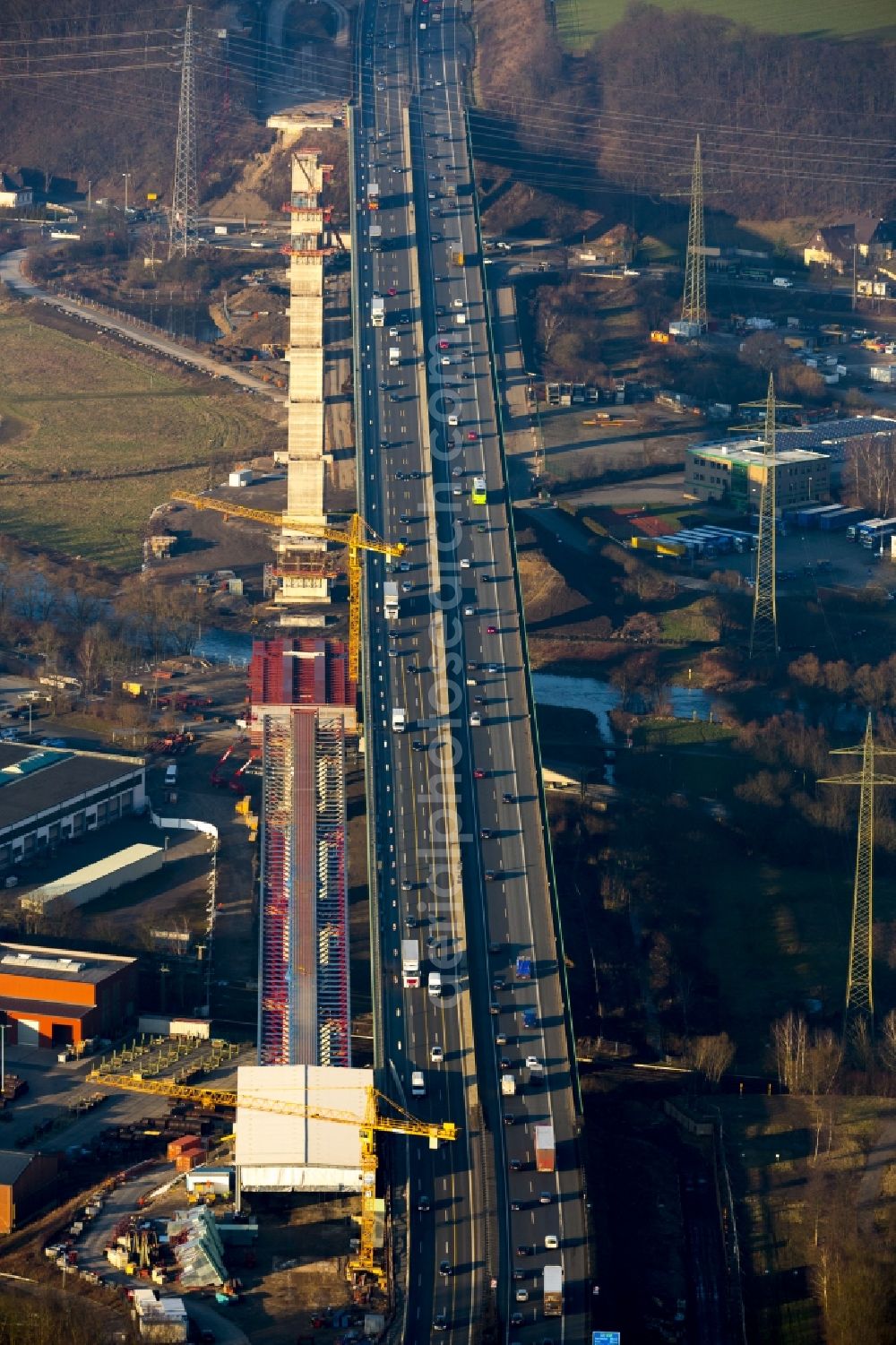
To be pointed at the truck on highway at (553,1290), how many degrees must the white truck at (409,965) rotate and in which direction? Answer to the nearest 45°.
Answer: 0° — it already faces it

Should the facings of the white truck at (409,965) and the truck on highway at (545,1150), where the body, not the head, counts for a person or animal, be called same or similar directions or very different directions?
very different directions

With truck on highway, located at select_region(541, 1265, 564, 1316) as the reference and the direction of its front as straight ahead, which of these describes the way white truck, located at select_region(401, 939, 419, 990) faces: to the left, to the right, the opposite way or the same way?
the opposite way

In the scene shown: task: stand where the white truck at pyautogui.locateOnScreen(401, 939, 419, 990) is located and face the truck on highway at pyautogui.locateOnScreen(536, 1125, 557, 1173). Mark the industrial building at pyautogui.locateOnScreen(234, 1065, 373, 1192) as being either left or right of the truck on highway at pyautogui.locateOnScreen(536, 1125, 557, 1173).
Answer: right

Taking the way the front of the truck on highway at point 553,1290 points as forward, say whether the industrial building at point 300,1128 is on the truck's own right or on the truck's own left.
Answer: on the truck's own left

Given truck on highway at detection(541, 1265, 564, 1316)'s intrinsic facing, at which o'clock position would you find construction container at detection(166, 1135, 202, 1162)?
The construction container is roughly at 10 o'clock from the truck on highway.

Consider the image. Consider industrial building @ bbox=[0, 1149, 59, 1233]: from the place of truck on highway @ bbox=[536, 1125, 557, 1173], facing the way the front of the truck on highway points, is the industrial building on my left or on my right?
on my left

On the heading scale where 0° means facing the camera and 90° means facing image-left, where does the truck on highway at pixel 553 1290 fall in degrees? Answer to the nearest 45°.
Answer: approximately 180°

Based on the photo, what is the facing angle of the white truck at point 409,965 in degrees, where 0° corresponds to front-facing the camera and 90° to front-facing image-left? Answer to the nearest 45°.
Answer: approximately 0°

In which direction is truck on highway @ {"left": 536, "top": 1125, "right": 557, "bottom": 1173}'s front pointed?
away from the camera

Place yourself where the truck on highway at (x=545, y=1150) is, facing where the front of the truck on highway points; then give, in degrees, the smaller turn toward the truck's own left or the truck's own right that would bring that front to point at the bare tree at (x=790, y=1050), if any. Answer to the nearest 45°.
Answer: approximately 45° to the truck's own right
